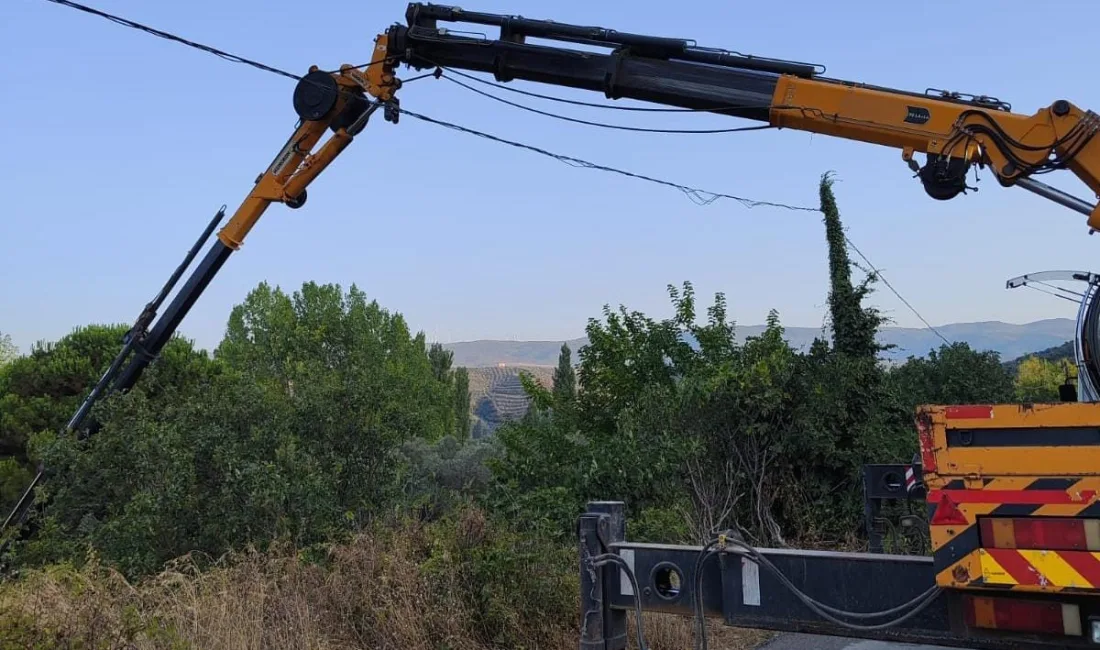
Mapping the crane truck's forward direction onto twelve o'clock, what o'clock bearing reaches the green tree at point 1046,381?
The green tree is roughly at 1 o'clock from the crane truck.

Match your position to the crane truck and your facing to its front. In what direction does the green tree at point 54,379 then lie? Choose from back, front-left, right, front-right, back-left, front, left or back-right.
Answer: front-left

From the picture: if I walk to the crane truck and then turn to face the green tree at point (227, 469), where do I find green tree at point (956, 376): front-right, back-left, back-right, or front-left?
front-right

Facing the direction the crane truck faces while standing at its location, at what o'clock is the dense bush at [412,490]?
The dense bush is roughly at 11 o'clock from the crane truck.

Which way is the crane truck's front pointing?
away from the camera

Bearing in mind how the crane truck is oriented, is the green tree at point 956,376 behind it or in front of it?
in front

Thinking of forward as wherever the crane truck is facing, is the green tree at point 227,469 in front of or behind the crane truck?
in front
